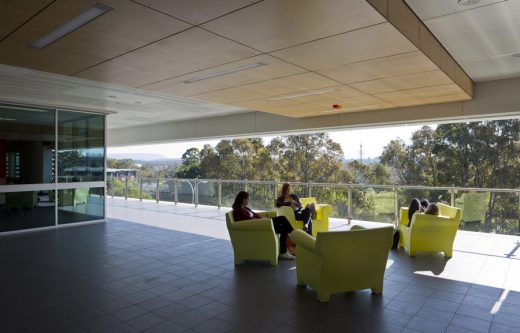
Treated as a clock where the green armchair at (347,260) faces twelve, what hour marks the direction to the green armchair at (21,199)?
the green armchair at (21,199) is roughly at 11 o'clock from the green armchair at (347,260).

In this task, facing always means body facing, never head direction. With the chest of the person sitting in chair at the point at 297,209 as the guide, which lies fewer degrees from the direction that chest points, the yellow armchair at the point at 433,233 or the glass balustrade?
the yellow armchair

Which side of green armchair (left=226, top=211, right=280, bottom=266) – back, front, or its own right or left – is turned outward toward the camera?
right

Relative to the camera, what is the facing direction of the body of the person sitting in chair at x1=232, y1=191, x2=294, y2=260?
to the viewer's right

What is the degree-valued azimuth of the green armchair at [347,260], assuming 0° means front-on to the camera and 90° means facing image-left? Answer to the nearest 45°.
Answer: approximately 135°

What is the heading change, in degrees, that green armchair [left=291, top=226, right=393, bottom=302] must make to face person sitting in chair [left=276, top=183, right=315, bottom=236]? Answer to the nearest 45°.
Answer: approximately 45° to its right

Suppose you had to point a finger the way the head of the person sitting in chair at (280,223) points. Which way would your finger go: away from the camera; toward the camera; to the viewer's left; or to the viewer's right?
to the viewer's right

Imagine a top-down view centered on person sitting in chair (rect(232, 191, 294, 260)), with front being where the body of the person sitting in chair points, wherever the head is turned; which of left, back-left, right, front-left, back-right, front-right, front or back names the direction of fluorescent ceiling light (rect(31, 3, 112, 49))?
back-right

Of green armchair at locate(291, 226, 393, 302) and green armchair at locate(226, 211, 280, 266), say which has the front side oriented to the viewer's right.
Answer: green armchair at locate(226, 211, 280, 266)

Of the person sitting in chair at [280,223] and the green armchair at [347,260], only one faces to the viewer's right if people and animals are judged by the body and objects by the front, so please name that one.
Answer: the person sitting in chair

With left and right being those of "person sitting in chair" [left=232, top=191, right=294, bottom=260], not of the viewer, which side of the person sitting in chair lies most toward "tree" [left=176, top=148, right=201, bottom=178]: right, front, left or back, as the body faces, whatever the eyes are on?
left
